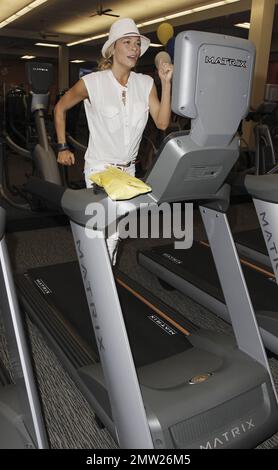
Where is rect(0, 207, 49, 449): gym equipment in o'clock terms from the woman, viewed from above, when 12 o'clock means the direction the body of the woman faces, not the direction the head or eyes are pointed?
The gym equipment is roughly at 2 o'clock from the woman.

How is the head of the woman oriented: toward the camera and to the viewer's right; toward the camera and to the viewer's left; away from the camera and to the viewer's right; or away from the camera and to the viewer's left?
toward the camera and to the viewer's right
